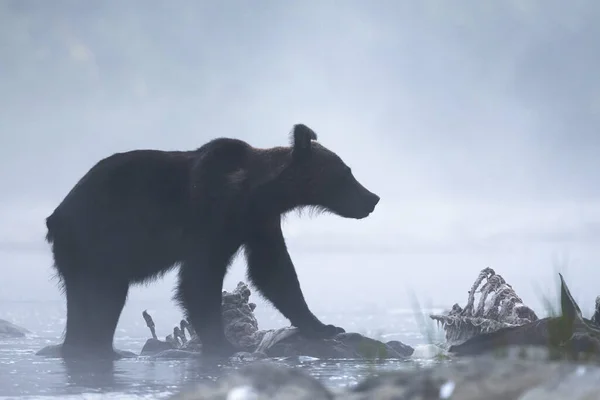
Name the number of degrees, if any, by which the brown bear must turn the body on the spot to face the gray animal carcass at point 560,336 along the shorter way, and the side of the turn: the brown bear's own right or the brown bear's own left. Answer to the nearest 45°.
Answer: approximately 45° to the brown bear's own right

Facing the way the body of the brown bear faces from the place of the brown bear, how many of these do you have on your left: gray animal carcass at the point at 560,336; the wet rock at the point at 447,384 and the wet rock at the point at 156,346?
1

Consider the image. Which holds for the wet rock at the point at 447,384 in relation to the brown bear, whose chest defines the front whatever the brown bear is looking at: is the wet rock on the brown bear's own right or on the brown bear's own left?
on the brown bear's own right

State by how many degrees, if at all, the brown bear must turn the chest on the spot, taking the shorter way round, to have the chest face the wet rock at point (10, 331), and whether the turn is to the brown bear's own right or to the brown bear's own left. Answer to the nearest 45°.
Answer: approximately 135° to the brown bear's own left

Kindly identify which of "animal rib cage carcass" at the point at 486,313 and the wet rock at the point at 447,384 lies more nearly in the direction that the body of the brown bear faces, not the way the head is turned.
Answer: the animal rib cage carcass

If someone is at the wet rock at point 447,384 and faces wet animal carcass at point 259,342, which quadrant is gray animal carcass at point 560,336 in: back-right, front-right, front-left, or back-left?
front-right

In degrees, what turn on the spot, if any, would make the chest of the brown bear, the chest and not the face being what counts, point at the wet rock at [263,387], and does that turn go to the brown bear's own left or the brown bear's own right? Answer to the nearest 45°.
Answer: approximately 90° to the brown bear's own right

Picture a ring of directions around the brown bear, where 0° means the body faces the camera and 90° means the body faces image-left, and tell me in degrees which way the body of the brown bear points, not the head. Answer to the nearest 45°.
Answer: approximately 270°

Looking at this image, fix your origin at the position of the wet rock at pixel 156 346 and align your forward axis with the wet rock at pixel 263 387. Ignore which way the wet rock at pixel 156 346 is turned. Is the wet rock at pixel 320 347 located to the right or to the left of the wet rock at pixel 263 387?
left

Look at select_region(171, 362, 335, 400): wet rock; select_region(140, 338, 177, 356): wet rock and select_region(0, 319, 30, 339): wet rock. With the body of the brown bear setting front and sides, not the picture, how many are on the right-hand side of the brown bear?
1
